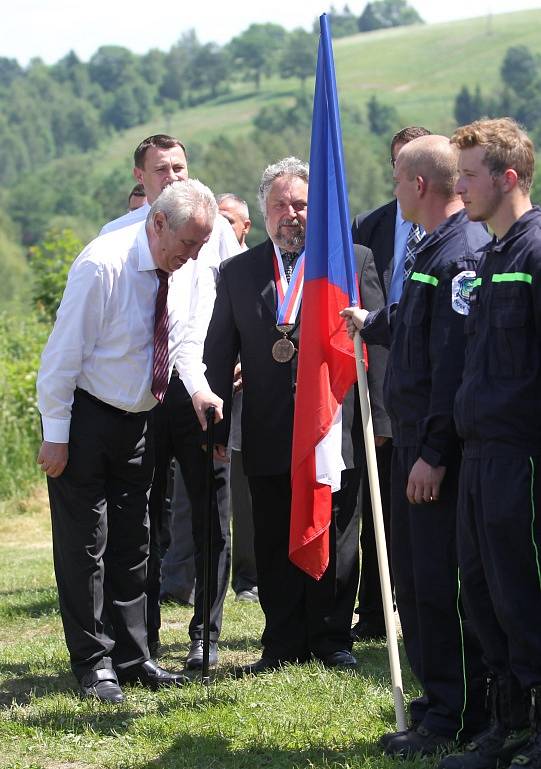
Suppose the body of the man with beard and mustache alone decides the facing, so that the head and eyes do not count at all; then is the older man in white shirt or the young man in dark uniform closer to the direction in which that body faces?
the young man in dark uniform

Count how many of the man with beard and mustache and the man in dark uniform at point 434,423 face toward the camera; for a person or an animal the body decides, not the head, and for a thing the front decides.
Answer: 1

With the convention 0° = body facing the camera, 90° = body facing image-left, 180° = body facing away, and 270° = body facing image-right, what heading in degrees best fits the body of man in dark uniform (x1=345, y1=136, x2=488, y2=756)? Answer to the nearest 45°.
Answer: approximately 90°

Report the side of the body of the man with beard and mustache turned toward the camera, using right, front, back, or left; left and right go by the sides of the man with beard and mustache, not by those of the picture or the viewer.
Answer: front

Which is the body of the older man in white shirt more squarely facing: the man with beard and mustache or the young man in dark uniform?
the young man in dark uniform

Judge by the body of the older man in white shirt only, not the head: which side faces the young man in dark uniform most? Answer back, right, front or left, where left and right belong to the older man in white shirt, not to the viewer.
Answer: front

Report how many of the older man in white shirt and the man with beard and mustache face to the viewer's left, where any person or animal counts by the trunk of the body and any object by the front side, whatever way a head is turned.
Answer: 0

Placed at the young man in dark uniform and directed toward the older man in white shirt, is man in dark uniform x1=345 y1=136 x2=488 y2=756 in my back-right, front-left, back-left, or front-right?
front-right

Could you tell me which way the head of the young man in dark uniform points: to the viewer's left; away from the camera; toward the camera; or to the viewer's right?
to the viewer's left

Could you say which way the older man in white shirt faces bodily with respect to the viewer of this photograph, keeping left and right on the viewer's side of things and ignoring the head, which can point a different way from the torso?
facing the viewer and to the right of the viewer

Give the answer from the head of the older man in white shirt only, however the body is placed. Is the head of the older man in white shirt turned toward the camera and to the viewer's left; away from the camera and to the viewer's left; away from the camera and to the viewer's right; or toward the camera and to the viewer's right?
toward the camera and to the viewer's right

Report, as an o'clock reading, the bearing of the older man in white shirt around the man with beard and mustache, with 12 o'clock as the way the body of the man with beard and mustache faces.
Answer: The older man in white shirt is roughly at 2 o'clock from the man with beard and mustache.
